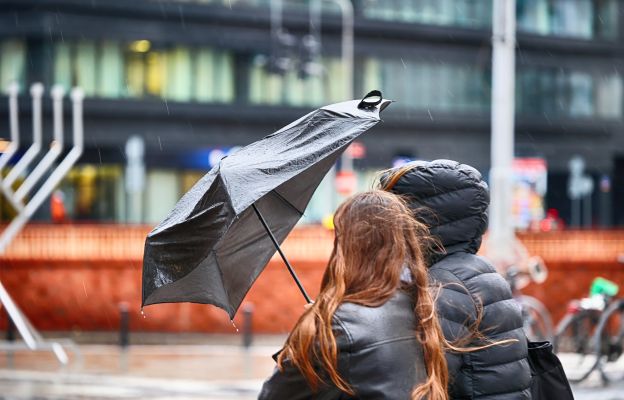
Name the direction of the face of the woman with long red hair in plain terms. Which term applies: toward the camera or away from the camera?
away from the camera
